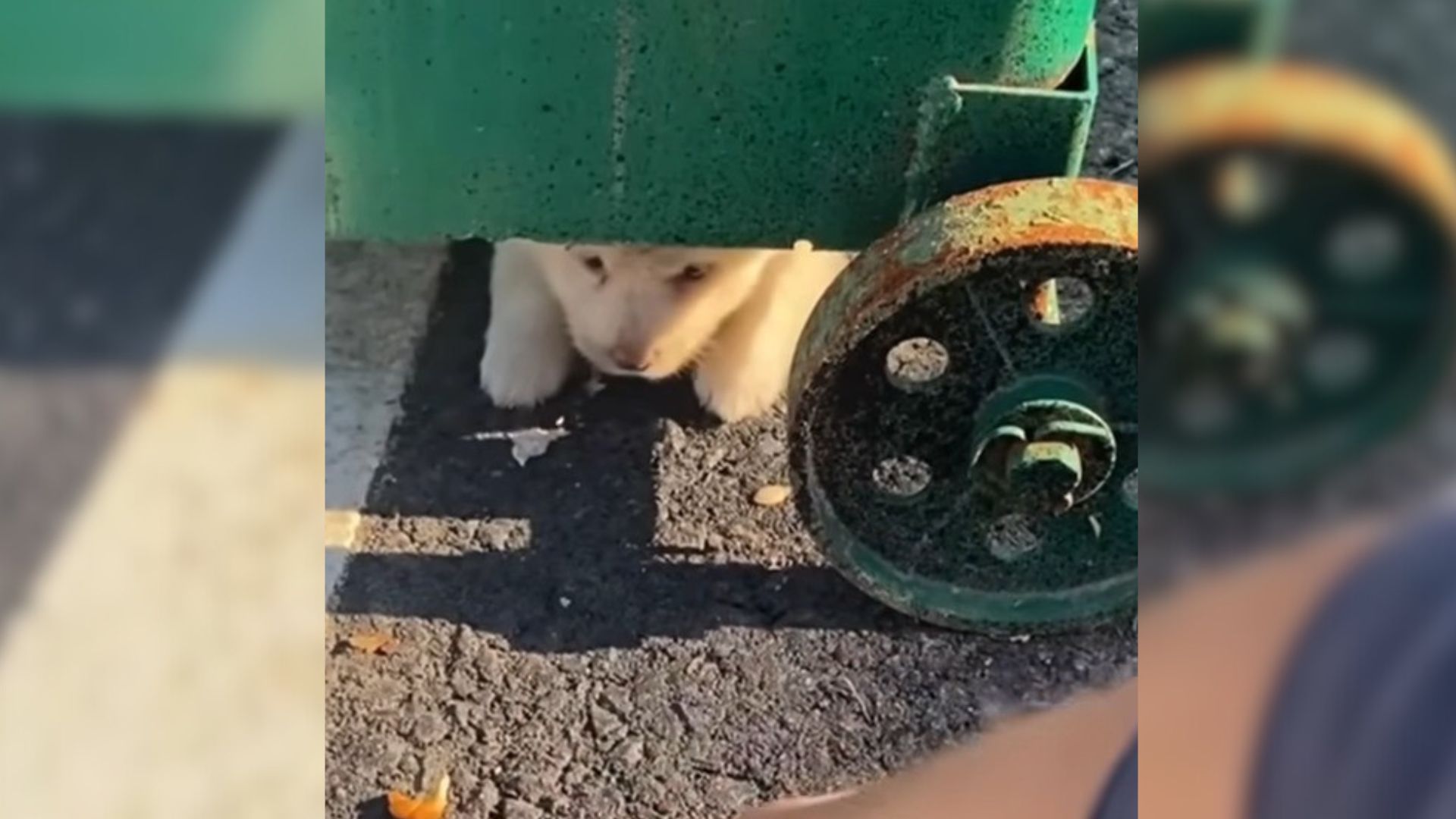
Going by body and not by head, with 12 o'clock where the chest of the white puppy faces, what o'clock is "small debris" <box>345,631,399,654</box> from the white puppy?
The small debris is roughly at 1 o'clock from the white puppy.

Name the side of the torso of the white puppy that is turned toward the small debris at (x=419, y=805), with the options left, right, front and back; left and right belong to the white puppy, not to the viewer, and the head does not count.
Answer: front

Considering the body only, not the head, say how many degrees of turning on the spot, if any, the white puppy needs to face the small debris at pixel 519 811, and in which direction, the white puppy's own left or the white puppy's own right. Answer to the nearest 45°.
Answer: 0° — it already faces it

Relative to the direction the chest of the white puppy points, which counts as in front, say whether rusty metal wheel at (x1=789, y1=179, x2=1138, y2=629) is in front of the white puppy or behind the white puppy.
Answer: in front

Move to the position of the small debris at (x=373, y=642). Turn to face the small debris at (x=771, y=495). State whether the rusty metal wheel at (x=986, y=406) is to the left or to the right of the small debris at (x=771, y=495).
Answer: right

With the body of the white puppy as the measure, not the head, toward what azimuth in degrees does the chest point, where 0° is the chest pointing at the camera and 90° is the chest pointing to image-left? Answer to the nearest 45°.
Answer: approximately 0°
